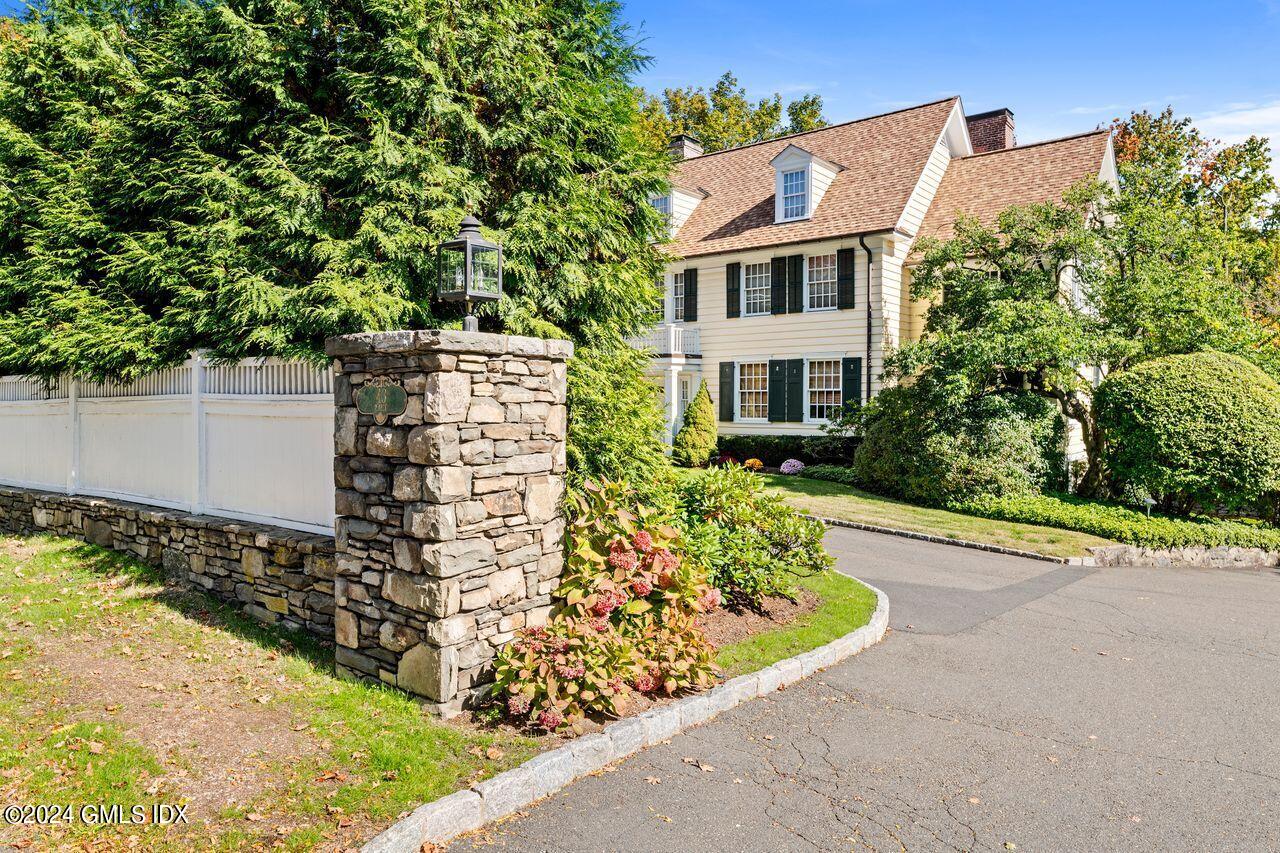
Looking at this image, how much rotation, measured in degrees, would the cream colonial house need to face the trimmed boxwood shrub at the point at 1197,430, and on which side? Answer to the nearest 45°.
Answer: approximately 90° to its left

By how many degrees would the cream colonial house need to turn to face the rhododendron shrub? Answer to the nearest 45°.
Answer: approximately 45° to its left

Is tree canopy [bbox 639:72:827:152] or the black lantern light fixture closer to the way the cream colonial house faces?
the black lantern light fixture

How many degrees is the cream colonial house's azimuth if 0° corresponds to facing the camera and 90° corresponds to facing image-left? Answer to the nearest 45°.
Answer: approximately 45°

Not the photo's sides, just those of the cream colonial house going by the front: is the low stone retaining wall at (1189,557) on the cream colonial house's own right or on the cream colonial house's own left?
on the cream colonial house's own left

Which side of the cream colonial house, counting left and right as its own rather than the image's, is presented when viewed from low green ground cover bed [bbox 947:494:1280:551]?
left
